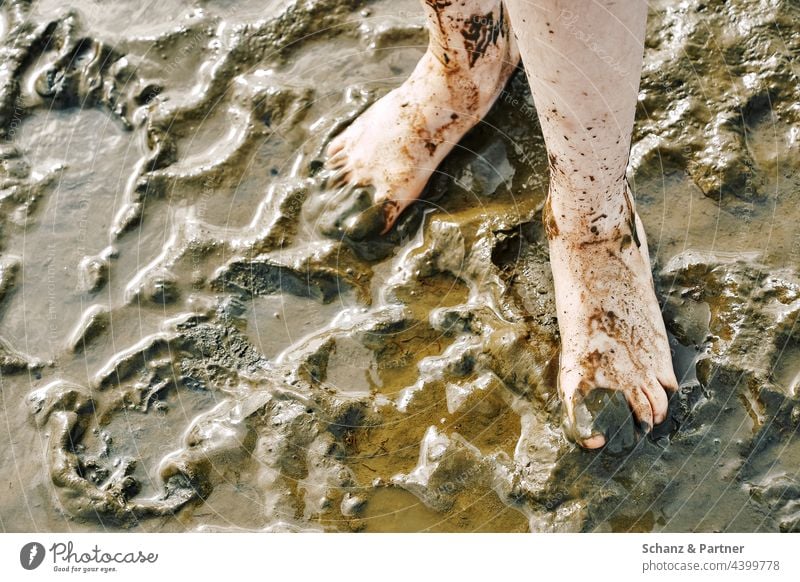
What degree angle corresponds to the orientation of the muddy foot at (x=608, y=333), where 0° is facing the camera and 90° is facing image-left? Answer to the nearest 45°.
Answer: approximately 0°

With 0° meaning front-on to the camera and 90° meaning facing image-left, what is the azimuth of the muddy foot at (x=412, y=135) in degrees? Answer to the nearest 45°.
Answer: approximately 45°

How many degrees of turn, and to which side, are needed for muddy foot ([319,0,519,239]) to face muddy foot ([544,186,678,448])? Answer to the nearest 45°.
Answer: approximately 90° to its left

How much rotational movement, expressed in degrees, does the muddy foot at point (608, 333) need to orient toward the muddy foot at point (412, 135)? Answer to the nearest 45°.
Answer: approximately 135° to its right
